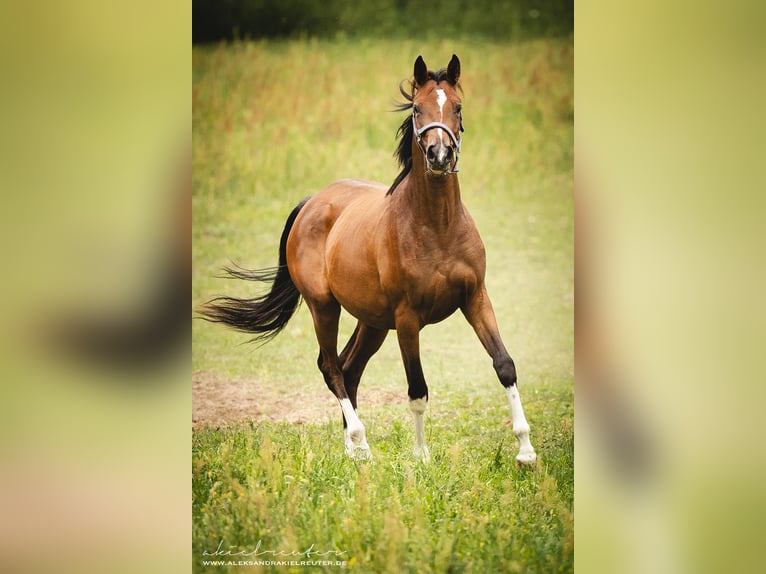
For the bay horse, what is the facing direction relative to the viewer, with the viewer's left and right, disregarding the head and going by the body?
facing the viewer and to the right of the viewer
